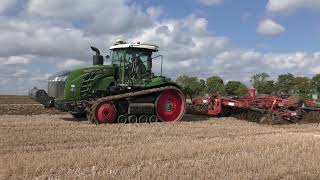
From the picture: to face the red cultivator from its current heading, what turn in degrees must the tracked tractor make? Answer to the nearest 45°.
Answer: approximately 135° to its left

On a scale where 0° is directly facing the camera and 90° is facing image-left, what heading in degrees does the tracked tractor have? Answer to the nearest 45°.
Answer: approximately 45°
